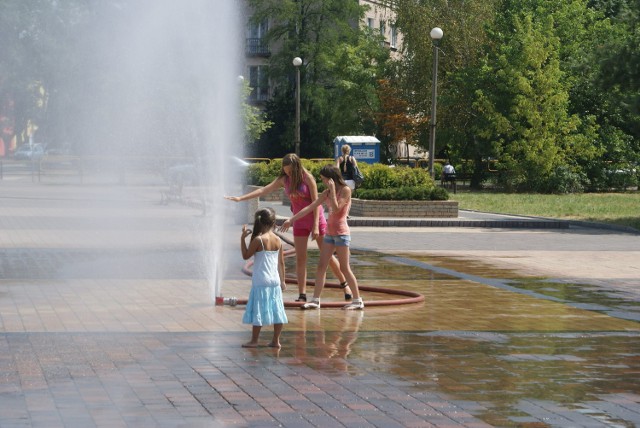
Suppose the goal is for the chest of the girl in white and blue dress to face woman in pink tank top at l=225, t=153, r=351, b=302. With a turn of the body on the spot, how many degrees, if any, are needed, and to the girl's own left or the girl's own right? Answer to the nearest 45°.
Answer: approximately 45° to the girl's own right

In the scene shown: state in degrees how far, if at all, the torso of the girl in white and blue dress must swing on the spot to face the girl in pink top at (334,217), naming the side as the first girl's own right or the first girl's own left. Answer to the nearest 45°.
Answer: approximately 45° to the first girl's own right

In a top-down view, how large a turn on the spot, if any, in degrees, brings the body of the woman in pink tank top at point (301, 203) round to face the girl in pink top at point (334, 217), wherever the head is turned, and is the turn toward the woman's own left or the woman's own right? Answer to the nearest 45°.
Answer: approximately 90° to the woman's own left

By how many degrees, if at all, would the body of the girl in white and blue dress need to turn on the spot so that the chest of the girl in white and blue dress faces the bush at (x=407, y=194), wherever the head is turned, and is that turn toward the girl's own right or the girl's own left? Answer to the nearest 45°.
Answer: approximately 45° to the girl's own right

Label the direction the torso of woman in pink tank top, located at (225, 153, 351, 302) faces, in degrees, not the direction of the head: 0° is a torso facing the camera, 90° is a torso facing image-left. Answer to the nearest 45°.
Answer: approximately 45°

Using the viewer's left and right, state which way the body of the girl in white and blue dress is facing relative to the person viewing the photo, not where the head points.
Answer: facing away from the viewer and to the left of the viewer

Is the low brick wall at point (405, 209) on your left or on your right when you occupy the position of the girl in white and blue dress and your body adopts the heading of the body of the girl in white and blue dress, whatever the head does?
on your right
